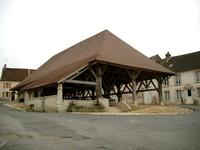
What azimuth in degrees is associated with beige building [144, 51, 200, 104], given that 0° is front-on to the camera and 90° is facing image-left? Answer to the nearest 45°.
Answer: approximately 45°
